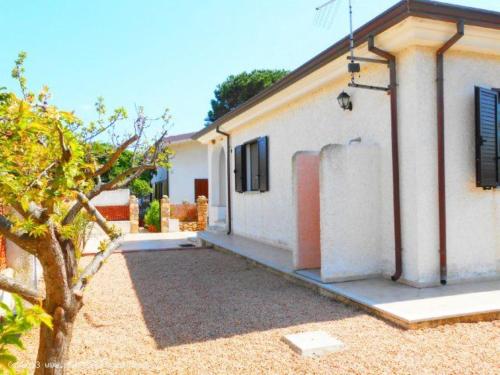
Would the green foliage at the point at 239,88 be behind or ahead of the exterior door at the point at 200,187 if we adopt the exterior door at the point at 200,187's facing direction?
behind

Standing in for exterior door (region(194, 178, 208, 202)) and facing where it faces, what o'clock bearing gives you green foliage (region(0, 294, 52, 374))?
The green foliage is roughly at 12 o'clock from the exterior door.

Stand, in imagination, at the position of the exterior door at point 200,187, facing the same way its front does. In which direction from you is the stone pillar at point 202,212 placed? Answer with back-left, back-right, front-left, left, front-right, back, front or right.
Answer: front

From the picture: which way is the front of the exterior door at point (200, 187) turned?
toward the camera

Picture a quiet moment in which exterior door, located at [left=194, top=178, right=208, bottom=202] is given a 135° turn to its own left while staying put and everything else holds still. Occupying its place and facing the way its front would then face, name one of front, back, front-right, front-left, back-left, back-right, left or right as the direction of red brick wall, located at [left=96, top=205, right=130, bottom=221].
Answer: back

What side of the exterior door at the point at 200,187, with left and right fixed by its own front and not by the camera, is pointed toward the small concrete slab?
front

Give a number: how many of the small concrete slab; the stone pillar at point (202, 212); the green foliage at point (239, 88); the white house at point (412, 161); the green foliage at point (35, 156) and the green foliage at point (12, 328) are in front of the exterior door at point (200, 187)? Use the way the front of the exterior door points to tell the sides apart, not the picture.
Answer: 5

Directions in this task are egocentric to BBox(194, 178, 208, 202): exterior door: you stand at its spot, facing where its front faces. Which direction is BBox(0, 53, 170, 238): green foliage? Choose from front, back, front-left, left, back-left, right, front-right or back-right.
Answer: front

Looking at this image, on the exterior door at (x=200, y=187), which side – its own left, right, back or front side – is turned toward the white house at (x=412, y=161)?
front
